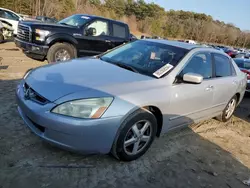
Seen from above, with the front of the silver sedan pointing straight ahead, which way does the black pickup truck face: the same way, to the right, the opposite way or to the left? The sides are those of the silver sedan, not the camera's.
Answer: the same way

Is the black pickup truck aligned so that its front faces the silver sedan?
no

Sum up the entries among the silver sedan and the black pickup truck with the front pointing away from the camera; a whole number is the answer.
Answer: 0

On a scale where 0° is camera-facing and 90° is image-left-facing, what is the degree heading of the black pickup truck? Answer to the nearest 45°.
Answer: approximately 45°

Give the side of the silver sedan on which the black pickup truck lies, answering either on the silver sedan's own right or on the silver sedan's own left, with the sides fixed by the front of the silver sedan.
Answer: on the silver sedan's own right

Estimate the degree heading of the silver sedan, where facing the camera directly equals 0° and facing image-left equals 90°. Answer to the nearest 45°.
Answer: approximately 45°
